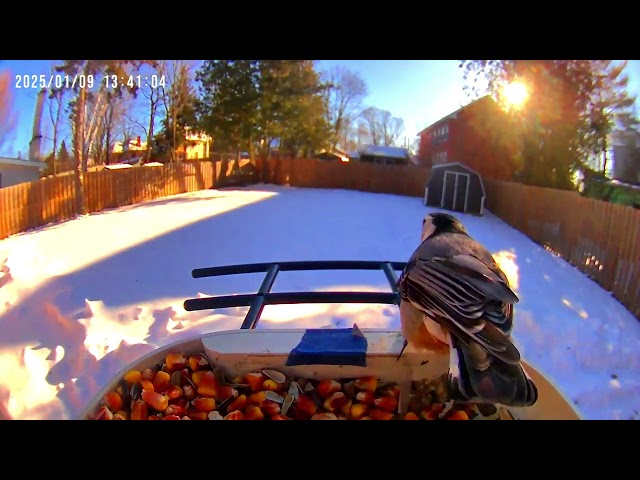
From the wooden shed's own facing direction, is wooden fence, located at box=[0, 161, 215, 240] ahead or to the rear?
ahead

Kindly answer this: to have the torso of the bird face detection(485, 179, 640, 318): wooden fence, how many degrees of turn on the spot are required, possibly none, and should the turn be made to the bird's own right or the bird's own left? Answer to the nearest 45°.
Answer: approximately 45° to the bird's own right

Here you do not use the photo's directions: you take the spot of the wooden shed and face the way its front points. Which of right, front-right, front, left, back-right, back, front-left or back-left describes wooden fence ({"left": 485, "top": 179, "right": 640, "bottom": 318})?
front-left

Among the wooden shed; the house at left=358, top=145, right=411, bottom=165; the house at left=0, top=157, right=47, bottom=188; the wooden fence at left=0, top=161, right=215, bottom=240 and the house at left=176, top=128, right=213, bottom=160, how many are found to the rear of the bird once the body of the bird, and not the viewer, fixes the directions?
0

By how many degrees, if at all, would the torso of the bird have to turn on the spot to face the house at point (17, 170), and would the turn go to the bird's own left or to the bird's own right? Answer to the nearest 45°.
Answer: approximately 45° to the bird's own left

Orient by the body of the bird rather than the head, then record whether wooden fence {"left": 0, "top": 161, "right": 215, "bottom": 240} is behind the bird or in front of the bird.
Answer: in front

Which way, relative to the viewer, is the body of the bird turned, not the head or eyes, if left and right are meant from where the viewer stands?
facing away from the viewer and to the left of the viewer

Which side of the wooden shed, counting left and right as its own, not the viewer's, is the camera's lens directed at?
front

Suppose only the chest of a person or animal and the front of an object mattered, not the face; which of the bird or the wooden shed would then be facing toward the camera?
the wooden shed

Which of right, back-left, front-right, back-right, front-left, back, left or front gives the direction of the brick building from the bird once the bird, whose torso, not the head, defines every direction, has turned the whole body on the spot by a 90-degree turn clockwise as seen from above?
front-left

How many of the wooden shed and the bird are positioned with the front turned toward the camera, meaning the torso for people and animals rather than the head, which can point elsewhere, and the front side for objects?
1

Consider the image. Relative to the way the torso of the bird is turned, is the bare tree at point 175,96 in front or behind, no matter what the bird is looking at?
in front
